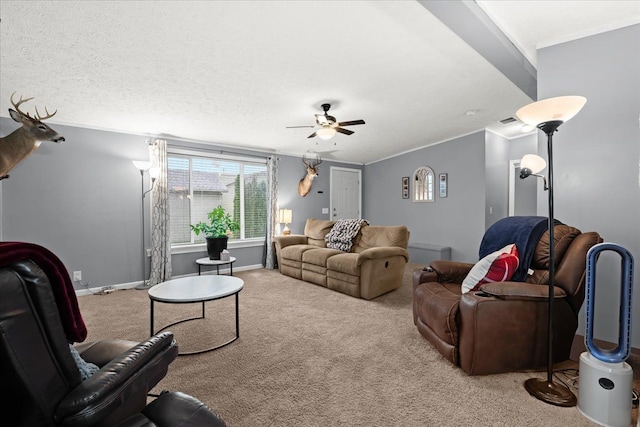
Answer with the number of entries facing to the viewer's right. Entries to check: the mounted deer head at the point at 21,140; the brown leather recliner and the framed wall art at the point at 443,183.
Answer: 1

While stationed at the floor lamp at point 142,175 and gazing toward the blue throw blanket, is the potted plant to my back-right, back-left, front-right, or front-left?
front-left

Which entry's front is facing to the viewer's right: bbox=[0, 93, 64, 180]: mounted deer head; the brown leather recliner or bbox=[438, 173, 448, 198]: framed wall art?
the mounted deer head

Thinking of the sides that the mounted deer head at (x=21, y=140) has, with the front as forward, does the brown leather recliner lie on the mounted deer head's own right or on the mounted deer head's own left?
on the mounted deer head's own right

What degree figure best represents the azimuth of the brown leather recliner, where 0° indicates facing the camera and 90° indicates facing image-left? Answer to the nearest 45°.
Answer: approximately 45°

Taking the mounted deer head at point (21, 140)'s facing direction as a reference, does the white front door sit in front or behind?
in front

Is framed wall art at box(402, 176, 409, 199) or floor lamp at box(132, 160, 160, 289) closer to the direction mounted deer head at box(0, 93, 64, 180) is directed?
the framed wall art

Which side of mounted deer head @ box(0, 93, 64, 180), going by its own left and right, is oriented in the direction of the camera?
right

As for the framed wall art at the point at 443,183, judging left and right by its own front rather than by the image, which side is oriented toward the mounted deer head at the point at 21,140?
front

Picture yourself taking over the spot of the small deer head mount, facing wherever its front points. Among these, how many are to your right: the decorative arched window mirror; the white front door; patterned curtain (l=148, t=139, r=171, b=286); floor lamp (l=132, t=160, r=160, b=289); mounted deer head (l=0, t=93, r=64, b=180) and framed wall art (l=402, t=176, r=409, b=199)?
3

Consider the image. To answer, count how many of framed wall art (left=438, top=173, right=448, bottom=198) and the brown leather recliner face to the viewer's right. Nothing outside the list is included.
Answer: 0

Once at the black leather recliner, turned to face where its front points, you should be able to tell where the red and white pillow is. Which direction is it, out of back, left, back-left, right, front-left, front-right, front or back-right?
front-right

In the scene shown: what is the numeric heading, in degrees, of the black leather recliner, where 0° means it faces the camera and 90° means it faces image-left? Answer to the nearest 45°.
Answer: approximately 225°

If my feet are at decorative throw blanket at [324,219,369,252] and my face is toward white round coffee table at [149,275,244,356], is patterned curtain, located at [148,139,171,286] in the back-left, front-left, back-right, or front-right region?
front-right

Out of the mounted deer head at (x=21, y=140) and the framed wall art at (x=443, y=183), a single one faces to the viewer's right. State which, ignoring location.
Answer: the mounted deer head
